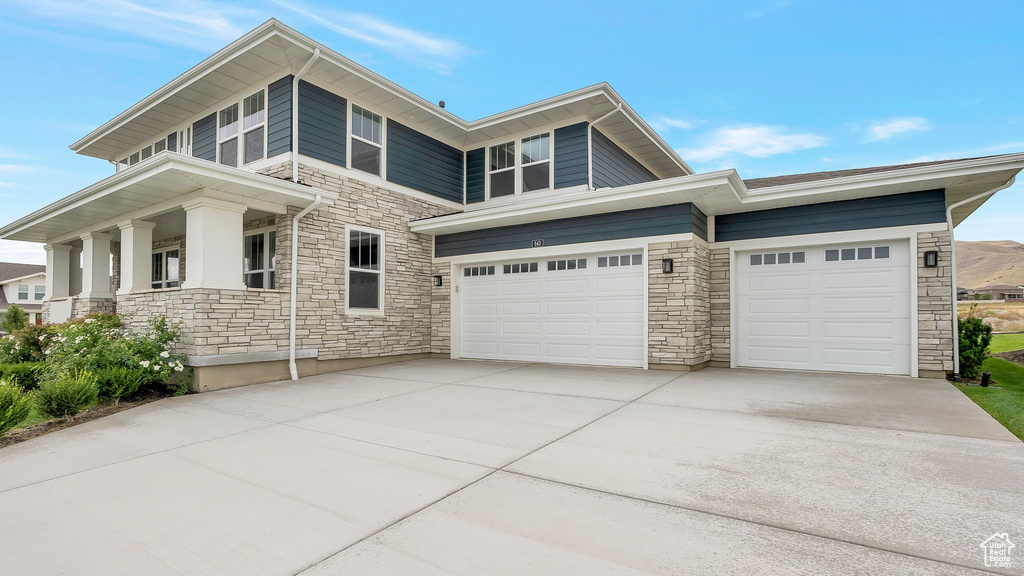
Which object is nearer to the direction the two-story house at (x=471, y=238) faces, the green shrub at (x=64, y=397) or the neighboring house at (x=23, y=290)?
the green shrub

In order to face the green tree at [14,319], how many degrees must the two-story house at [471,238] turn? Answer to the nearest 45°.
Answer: approximately 45° to its right

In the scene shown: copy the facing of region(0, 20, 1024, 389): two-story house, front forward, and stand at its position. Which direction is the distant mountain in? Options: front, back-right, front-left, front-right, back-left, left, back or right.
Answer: back

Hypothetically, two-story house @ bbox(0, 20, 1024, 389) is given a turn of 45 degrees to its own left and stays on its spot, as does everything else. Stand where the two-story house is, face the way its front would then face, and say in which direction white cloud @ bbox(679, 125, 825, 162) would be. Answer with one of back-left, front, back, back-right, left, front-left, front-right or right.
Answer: back-left

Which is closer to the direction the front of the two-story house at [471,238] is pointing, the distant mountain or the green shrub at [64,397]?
the green shrub

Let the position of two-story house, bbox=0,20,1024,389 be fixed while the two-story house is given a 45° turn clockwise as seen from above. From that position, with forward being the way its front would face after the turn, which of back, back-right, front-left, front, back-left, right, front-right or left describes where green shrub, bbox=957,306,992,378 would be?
back

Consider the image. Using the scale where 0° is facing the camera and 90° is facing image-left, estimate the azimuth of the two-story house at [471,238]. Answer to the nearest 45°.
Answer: approximately 45°

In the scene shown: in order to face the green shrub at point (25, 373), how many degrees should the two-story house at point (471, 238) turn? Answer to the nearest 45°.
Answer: approximately 45° to its right

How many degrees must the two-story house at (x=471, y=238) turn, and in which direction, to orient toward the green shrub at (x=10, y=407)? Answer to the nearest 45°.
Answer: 0° — it already faces it

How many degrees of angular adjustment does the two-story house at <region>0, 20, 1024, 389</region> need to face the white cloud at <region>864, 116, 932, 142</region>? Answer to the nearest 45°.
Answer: approximately 180°
